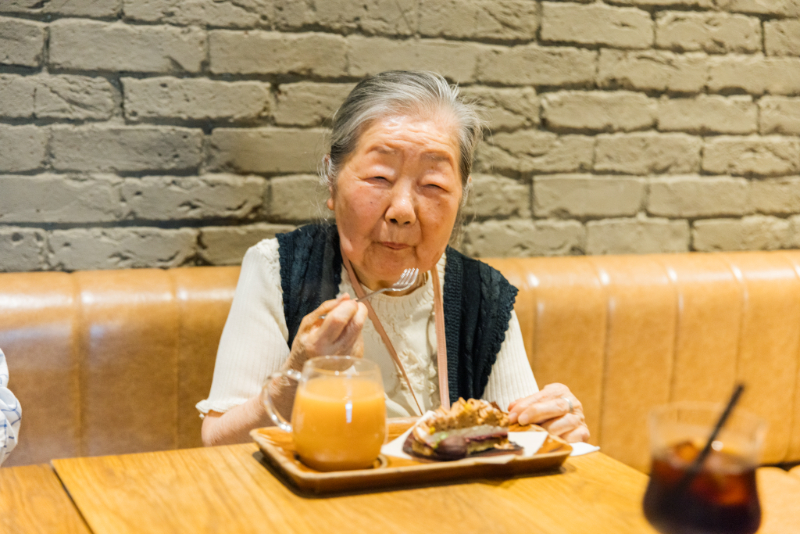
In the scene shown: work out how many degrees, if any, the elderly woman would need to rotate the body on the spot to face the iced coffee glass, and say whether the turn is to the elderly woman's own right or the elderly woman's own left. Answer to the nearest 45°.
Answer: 0° — they already face it

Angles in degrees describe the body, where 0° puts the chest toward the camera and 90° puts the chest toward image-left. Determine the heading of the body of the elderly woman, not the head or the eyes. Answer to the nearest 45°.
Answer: approximately 0°

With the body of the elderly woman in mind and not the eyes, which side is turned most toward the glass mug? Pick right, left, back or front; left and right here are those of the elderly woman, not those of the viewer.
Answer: front

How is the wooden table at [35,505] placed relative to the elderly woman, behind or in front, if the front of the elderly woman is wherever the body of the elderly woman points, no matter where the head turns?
in front

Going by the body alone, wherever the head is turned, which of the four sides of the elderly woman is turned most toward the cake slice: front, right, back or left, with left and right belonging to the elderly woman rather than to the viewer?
front
